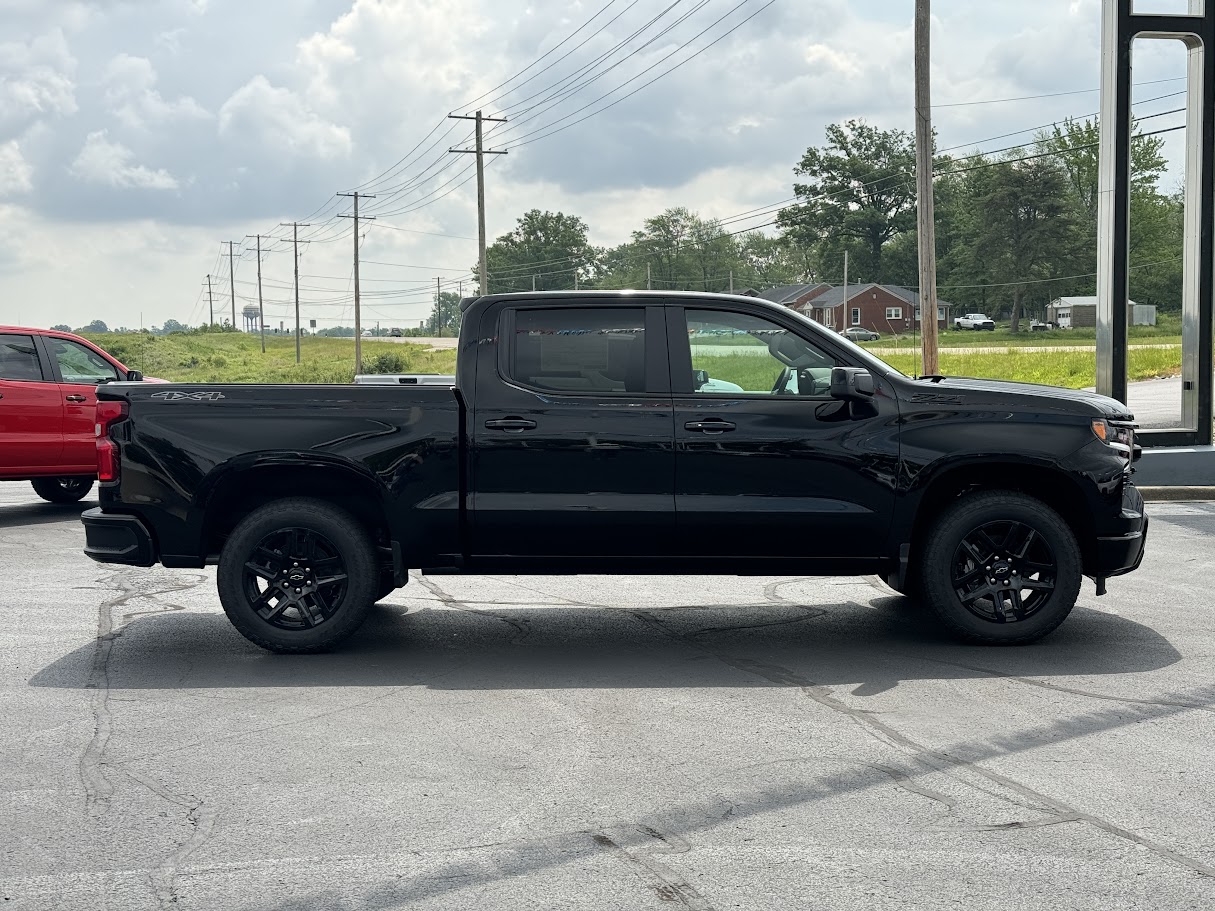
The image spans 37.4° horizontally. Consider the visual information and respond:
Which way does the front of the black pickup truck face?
to the viewer's right

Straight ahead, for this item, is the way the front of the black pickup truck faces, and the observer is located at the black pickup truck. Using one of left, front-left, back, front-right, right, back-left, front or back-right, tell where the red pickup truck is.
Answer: back-left

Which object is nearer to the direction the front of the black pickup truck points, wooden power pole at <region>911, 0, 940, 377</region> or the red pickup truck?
the wooden power pole

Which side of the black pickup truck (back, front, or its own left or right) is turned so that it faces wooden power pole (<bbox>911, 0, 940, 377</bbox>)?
left
